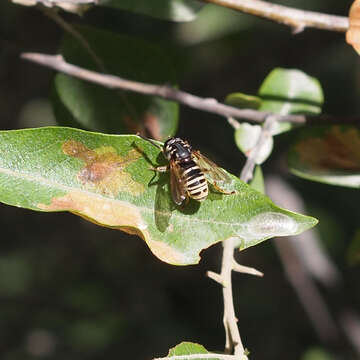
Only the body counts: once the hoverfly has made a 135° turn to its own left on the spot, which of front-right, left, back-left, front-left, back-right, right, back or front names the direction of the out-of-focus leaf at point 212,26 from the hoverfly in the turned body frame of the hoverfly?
back

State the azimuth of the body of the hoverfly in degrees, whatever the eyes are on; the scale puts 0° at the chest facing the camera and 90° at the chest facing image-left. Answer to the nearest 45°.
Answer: approximately 135°

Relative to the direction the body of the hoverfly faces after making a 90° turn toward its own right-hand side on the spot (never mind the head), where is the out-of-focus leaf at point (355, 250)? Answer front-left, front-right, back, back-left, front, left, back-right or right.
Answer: front
